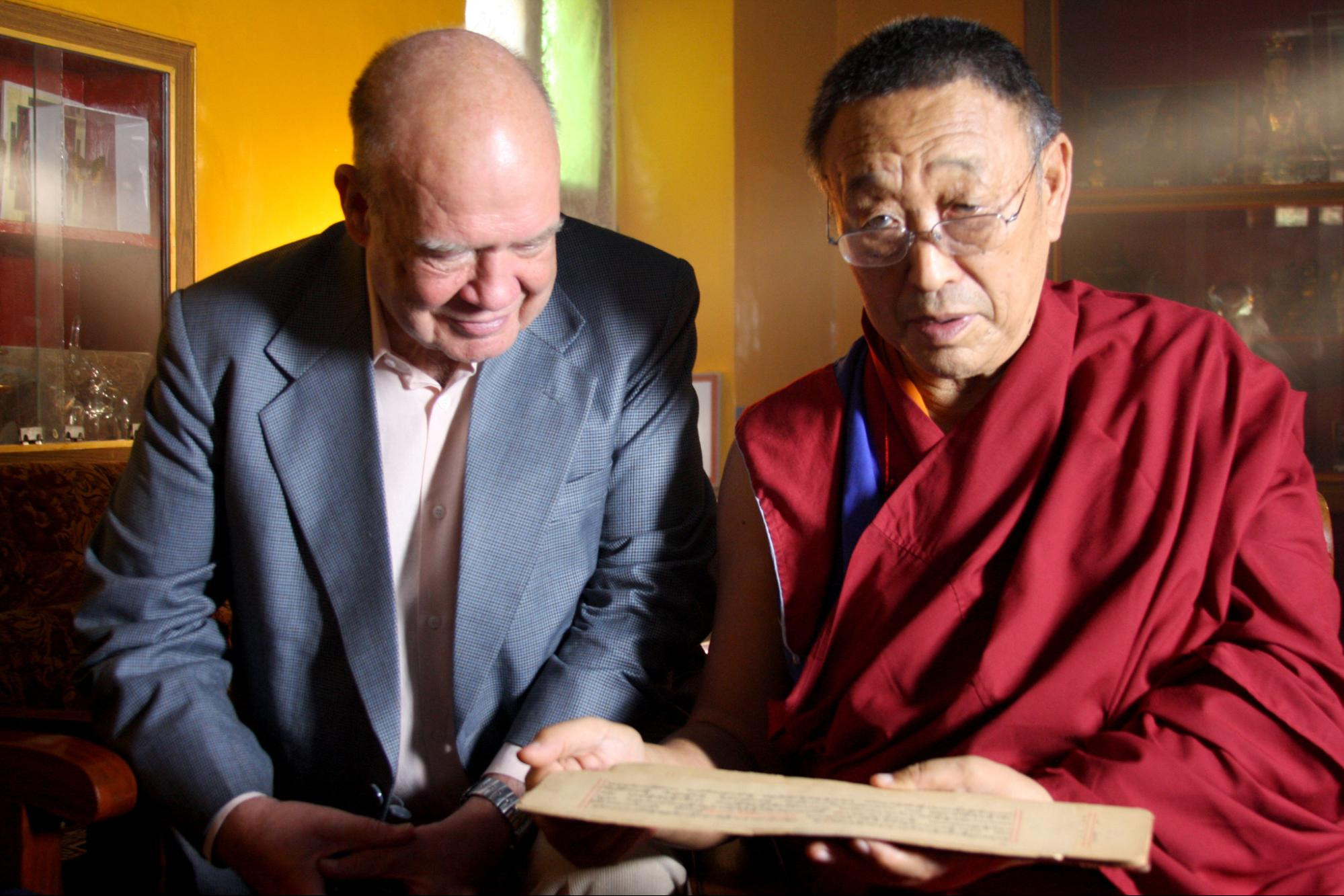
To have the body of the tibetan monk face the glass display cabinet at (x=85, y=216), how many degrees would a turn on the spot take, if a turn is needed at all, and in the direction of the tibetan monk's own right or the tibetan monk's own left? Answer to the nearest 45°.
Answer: approximately 90° to the tibetan monk's own right

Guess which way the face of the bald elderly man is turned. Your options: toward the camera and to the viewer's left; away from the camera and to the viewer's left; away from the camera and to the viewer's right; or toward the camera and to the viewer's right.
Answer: toward the camera and to the viewer's right

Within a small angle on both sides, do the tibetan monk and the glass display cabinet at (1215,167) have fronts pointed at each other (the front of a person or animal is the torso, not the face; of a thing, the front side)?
no

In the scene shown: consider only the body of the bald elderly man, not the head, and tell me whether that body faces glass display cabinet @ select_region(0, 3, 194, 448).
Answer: no

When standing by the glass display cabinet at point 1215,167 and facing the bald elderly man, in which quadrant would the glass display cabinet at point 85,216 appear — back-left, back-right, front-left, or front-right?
front-right

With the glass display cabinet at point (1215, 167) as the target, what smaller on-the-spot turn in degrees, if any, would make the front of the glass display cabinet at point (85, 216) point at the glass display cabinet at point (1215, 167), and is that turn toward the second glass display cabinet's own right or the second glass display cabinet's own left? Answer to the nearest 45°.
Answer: approximately 45° to the second glass display cabinet's own left

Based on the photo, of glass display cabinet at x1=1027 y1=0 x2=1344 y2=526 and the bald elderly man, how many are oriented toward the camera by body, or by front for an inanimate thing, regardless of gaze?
2

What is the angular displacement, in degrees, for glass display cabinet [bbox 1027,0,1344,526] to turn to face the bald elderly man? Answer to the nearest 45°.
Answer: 0° — it already faces them

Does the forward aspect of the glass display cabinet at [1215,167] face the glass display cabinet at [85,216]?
no

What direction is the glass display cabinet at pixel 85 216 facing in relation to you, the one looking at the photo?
facing the viewer and to the right of the viewer

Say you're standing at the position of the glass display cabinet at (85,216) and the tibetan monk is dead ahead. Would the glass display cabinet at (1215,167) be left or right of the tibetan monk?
left

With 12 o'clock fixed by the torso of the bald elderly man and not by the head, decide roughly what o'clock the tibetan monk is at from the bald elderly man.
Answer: The tibetan monk is roughly at 10 o'clock from the bald elderly man.

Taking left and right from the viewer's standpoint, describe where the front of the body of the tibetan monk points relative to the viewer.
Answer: facing the viewer and to the left of the viewer

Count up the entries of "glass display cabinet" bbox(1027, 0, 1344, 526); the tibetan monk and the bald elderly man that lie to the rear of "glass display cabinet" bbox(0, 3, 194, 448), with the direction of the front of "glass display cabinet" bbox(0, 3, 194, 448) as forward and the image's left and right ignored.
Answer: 0

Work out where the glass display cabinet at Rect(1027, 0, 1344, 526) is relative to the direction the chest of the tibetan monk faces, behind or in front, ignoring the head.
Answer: behind

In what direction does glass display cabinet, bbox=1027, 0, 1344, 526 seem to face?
toward the camera

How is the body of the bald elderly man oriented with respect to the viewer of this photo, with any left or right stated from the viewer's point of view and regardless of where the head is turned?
facing the viewer

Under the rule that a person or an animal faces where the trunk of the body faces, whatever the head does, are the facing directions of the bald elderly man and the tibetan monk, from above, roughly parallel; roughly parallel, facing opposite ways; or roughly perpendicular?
roughly parallel
